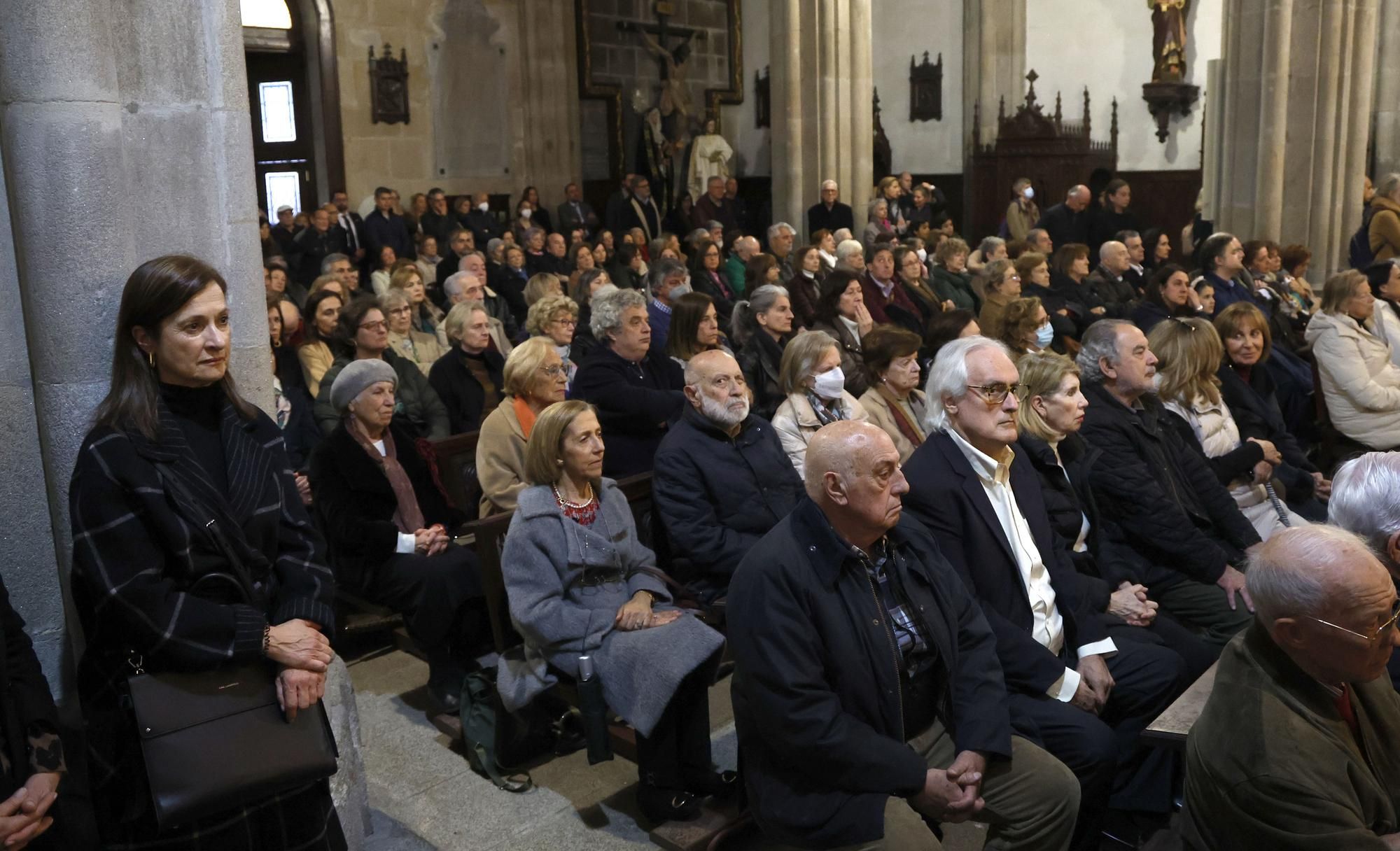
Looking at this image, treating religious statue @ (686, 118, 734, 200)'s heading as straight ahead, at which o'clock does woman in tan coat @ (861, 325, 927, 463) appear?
The woman in tan coat is roughly at 12 o'clock from the religious statue.

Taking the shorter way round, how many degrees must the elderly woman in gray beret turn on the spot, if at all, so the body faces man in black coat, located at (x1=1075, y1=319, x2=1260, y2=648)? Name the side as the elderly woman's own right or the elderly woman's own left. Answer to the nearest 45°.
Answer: approximately 45° to the elderly woman's own left

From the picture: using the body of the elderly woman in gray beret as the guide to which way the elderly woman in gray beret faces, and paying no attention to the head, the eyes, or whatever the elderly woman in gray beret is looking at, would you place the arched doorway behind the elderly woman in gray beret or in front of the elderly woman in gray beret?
behind

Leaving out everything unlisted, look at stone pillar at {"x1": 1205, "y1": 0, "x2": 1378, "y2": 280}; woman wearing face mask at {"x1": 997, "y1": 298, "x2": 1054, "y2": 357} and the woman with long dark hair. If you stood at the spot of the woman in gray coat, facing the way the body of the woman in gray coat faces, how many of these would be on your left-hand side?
2

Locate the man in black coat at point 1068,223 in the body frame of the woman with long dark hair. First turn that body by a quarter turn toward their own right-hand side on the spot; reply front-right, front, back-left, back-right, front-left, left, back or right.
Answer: back

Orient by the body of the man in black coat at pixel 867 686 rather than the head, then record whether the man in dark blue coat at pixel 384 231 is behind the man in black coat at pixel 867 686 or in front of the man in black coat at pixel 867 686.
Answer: behind

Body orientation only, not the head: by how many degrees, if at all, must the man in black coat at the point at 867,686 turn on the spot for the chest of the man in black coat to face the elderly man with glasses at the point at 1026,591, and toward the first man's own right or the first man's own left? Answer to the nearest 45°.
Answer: approximately 90° to the first man's own left

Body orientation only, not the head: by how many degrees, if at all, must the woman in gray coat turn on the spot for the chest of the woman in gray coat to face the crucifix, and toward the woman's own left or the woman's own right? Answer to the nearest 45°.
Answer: approximately 135° to the woman's own left

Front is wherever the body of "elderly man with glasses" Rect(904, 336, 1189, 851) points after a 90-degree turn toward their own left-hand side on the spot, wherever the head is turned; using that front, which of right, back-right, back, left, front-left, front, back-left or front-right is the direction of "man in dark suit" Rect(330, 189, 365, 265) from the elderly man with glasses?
left

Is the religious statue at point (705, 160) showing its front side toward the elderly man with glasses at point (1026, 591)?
yes

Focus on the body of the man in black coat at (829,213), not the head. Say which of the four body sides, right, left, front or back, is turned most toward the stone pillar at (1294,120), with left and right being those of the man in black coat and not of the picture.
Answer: left
